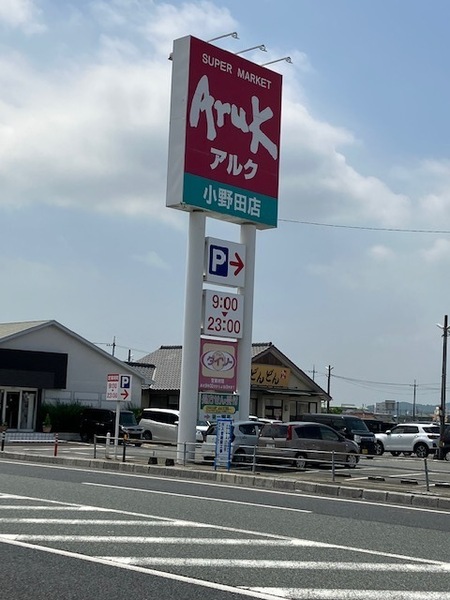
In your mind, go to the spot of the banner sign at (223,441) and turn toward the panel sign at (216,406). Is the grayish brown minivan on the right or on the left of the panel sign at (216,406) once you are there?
right

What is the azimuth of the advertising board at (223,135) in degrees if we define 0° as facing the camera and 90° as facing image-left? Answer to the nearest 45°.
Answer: approximately 315°

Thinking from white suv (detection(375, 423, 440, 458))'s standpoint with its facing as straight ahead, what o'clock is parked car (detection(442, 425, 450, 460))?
The parked car is roughly at 7 o'clock from the white suv.

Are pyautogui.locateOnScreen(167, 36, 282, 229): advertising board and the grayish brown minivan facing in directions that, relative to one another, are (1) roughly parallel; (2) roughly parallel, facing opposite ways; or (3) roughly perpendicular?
roughly perpendicular
